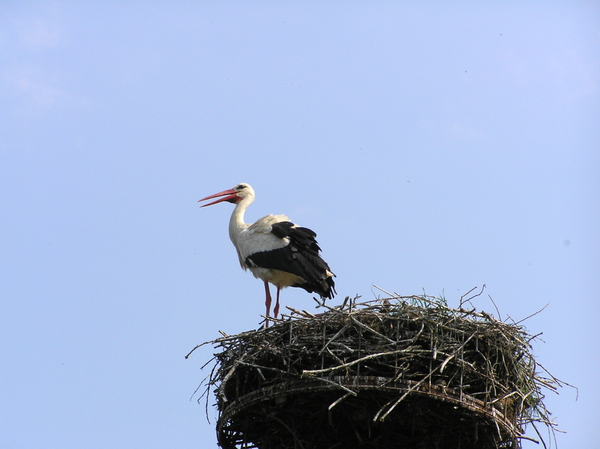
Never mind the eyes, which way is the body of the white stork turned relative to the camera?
to the viewer's left
